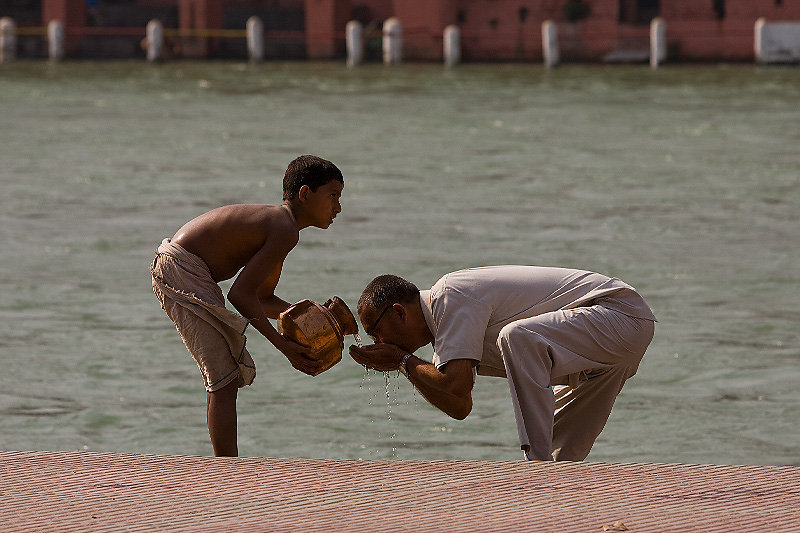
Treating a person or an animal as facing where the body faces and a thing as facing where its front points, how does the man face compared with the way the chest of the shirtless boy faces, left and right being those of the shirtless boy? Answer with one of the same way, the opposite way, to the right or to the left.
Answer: the opposite way

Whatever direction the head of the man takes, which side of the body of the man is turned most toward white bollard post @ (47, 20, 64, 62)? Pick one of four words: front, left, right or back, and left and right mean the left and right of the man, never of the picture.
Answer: right

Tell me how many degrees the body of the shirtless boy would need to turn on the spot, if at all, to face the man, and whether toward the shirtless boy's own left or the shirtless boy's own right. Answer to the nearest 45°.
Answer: approximately 45° to the shirtless boy's own right

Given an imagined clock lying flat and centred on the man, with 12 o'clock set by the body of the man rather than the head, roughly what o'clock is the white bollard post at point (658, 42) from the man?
The white bollard post is roughly at 3 o'clock from the man.

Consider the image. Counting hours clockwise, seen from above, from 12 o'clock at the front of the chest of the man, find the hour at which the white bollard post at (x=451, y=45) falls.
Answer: The white bollard post is roughly at 3 o'clock from the man.

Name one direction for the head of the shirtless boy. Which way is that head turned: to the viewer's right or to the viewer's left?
to the viewer's right

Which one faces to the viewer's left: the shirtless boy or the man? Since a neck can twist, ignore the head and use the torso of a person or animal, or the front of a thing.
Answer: the man

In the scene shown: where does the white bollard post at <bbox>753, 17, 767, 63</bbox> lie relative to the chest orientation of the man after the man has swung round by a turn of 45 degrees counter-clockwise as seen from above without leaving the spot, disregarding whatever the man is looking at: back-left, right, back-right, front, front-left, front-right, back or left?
back-right

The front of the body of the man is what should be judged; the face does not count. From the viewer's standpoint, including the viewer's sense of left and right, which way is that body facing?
facing to the left of the viewer

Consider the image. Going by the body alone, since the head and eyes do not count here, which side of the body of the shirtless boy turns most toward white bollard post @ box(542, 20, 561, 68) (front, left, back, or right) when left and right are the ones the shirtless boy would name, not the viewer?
left

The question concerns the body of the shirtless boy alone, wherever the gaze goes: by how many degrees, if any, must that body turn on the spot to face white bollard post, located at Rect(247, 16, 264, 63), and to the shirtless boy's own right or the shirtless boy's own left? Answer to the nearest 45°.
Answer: approximately 90° to the shirtless boy's own left

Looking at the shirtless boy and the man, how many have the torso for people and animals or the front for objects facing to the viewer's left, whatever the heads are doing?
1

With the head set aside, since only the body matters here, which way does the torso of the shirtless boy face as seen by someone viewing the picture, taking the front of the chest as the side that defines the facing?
to the viewer's right

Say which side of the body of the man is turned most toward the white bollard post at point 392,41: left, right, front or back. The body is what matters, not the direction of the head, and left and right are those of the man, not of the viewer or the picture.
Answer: right

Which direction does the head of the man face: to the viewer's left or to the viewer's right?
to the viewer's left
